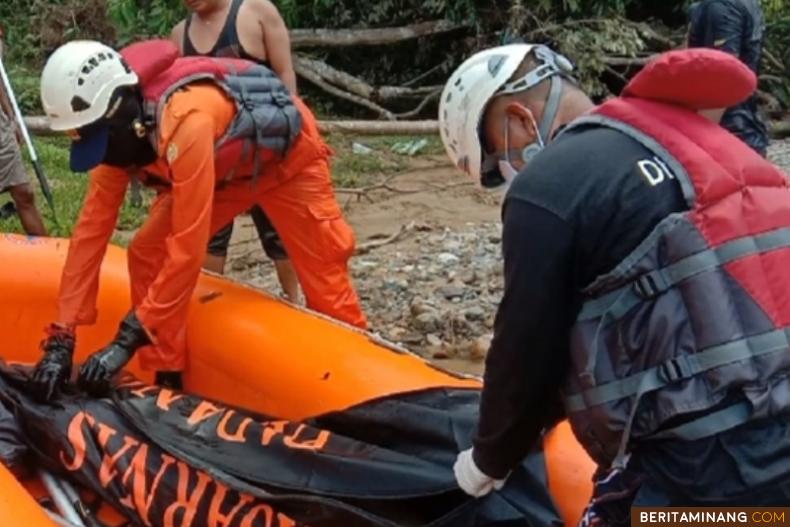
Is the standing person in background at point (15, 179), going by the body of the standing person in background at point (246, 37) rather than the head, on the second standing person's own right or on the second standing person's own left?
on the second standing person's own right

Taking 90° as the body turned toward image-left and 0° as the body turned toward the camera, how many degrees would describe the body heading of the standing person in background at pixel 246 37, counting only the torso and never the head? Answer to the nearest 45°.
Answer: approximately 45°

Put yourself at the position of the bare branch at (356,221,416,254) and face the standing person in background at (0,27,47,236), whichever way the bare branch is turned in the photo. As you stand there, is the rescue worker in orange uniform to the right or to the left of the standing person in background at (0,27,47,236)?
left

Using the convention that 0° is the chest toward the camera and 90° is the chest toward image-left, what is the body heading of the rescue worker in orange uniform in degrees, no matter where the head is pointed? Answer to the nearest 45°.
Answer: approximately 45°

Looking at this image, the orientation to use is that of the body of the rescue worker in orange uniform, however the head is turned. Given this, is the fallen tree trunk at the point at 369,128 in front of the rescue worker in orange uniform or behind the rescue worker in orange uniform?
behind

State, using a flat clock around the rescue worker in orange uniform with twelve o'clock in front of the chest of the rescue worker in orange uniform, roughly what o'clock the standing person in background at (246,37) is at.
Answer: The standing person in background is roughly at 5 o'clock from the rescue worker in orange uniform.

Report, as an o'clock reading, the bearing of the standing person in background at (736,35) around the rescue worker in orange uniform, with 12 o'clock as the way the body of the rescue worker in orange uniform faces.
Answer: The standing person in background is roughly at 7 o'clock from the rescue worker in orange uniform.

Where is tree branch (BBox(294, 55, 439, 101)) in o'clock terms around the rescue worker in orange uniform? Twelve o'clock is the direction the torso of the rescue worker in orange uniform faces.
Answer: The tree branch is roughly at 5 o'clock from the rescue worker in orange uniform.
